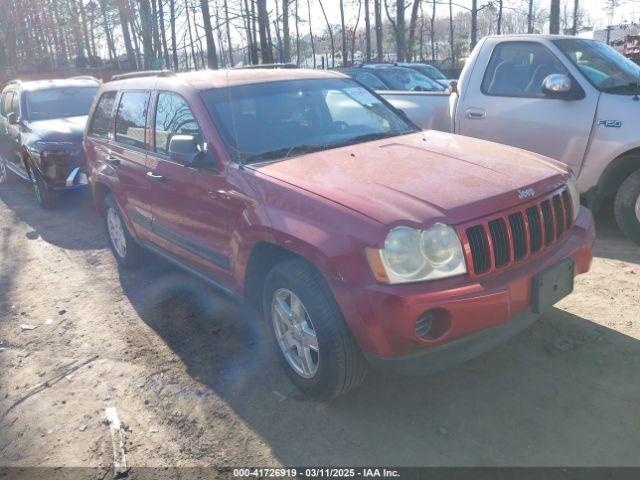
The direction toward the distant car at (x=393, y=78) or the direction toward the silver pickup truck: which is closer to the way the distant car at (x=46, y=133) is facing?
the silver pickup truck

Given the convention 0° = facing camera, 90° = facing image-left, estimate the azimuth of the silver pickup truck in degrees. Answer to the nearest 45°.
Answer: approximately 315°

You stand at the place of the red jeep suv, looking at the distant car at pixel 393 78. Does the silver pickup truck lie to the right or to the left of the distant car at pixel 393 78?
right

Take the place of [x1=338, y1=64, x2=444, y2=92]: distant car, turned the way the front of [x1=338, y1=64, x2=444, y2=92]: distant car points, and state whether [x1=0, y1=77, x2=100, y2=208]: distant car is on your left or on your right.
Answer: on your right

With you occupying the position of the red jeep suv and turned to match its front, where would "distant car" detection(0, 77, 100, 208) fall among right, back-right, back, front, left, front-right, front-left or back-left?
back

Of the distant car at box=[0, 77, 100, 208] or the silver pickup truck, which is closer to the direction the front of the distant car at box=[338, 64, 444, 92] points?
the silver pickup truck

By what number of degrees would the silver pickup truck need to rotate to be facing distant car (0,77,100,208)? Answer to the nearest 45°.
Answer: approximately 135° to its right

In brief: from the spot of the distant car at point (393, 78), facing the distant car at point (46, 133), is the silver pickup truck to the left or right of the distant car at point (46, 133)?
left
